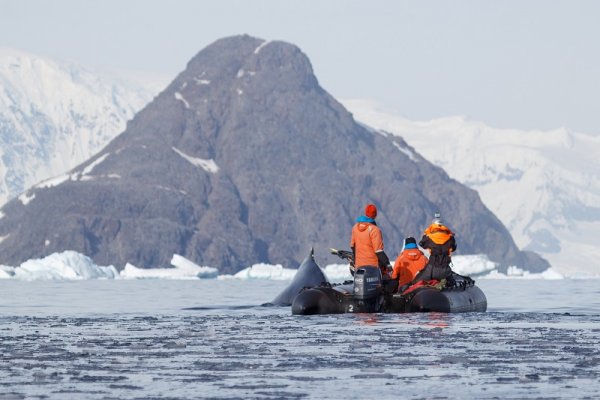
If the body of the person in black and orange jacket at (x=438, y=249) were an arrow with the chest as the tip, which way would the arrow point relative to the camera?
away from the camera

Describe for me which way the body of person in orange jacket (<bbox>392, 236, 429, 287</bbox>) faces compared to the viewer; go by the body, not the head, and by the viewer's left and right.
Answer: facing away from the viewer

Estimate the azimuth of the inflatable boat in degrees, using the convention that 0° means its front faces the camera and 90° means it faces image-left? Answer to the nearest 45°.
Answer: approximately 225°

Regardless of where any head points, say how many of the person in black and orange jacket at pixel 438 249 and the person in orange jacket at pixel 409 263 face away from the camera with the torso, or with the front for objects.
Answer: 2

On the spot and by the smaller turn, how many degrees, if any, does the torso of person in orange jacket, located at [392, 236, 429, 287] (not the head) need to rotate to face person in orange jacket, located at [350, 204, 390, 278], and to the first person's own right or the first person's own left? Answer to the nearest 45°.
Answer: approximately 135° to the first person's own left

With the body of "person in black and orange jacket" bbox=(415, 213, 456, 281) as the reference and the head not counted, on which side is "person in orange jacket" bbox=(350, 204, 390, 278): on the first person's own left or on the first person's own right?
on the first person's own left
